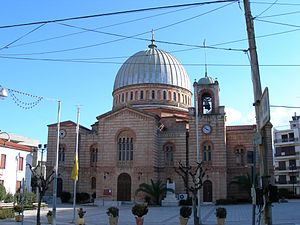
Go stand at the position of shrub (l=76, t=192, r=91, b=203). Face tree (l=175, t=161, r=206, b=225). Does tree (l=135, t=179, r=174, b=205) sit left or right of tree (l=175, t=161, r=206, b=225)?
left

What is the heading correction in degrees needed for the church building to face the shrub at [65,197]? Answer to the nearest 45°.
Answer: approximately 90° to its right

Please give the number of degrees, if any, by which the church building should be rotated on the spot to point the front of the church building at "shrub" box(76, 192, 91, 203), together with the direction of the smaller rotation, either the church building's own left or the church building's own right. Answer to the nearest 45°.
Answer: approximately 90° to the church building's own right

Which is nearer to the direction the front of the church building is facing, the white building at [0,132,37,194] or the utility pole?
the utility pole

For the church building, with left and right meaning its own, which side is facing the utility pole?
front

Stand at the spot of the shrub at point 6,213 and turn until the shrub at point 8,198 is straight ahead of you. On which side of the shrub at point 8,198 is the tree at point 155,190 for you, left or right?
right

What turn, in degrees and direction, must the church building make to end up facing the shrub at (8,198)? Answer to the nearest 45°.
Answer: approximately 45° to its right

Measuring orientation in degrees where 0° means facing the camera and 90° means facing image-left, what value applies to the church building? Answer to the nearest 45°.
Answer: approximately 0°

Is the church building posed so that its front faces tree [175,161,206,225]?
yes

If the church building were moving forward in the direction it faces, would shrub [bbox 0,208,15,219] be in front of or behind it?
in front
